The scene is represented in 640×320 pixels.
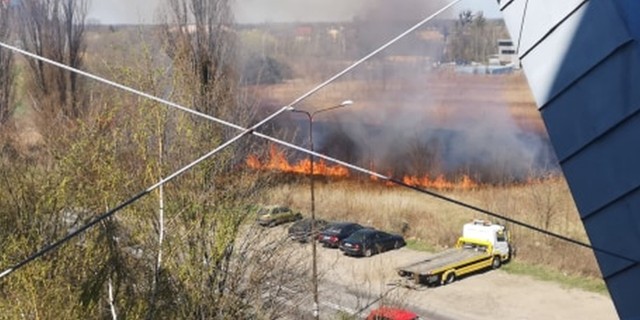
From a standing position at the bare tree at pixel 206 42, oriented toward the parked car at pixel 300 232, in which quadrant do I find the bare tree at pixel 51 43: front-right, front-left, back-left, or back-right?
back-right

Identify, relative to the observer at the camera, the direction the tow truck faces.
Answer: facing away from the viewer and to the right of the viewer

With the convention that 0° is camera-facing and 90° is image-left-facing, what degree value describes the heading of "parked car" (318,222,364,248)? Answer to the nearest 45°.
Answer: approximately 225°

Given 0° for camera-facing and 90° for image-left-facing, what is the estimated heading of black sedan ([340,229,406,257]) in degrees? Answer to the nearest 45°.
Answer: approximately 225°

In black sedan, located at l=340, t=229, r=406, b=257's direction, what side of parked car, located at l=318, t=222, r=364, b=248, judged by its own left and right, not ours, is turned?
right

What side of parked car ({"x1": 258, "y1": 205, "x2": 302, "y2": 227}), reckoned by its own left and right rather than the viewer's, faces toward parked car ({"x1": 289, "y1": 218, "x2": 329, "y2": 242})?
right

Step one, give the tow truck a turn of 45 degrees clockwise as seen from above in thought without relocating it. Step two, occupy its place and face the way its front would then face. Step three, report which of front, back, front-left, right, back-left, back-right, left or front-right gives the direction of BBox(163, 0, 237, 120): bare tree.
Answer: back

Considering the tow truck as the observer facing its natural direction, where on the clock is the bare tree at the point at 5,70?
The bare tree is roughly at 8 o'clock from the tow truck.

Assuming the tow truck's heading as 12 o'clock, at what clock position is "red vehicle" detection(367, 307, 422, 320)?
The red vehicle is roughly at 5 o'clock from the tow truck.

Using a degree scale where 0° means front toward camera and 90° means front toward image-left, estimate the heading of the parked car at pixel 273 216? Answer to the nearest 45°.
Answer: approximately 225°
